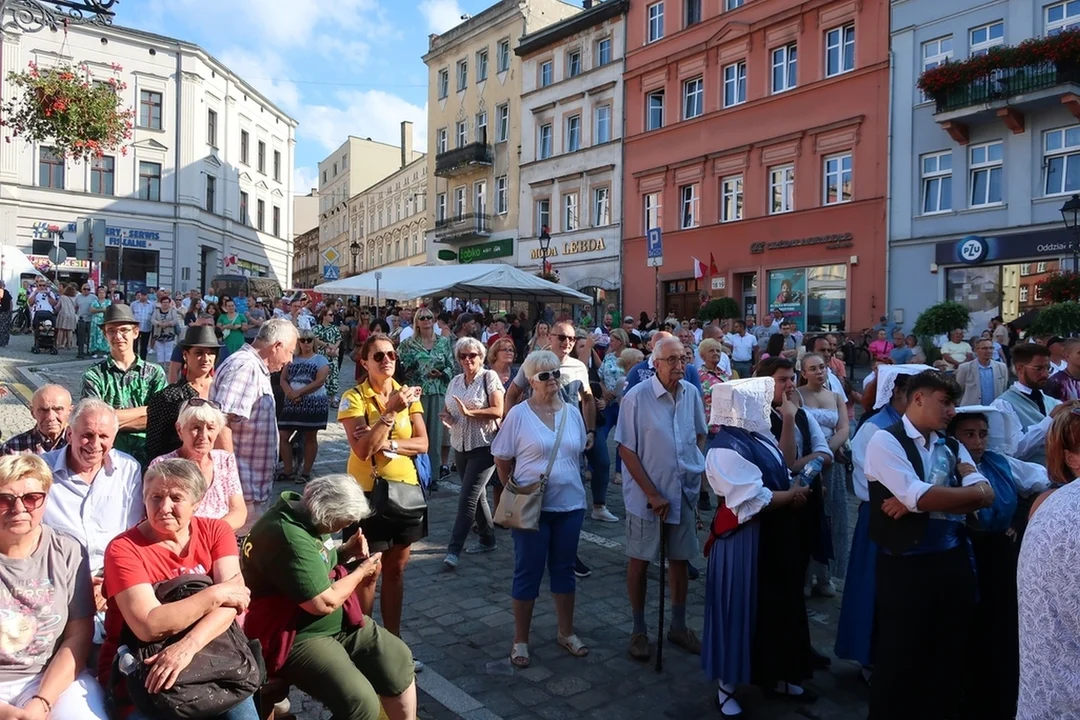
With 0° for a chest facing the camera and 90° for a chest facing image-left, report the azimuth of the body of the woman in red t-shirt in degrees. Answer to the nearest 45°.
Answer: approximately 0°

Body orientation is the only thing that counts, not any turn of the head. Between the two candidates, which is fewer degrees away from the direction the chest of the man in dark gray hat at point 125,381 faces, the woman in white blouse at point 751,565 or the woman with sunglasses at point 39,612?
the woman with sunglasses

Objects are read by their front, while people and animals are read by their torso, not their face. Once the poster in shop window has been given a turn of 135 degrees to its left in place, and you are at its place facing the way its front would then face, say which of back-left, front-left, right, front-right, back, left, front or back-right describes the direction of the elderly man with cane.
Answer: right

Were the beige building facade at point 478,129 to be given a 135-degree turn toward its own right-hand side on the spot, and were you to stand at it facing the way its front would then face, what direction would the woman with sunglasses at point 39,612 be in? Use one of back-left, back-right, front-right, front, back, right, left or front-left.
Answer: back
